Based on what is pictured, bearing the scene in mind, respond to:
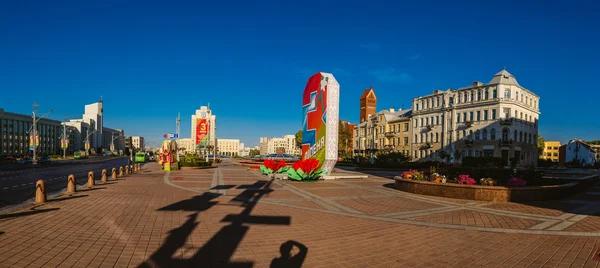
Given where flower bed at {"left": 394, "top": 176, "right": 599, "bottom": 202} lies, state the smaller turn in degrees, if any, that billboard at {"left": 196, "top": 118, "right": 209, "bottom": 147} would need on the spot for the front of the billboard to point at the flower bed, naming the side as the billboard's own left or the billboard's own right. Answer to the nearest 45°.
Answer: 0° — it already faces it

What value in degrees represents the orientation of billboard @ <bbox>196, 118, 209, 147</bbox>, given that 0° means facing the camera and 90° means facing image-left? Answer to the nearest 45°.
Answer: approximately 0°

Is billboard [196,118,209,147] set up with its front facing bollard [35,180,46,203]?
yes

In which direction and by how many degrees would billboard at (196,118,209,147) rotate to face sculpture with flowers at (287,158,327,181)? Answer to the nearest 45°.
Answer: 0° — it already faces it
